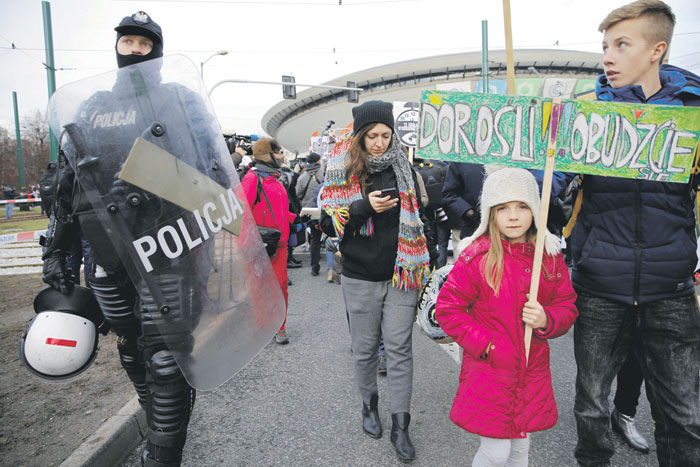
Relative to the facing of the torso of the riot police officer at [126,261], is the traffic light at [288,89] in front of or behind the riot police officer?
behind

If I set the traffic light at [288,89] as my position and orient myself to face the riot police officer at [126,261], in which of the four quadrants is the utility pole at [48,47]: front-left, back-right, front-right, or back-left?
front-right

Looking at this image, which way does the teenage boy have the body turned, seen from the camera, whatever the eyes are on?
toward the camera

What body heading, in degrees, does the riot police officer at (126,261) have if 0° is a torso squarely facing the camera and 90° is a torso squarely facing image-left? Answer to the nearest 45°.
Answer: approximately 0°

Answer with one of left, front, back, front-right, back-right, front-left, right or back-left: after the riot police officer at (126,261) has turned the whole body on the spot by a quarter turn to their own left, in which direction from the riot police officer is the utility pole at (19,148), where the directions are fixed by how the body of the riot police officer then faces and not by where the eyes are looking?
left

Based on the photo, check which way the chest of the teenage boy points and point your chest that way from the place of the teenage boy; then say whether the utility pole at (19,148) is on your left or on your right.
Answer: on your right

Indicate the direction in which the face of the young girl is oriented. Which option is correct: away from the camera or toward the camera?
toward the camera

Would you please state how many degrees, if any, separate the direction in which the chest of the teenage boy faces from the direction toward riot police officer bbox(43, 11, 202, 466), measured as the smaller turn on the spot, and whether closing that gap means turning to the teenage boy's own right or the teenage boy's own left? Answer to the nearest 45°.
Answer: approximately 45° to the teenage boy's own right

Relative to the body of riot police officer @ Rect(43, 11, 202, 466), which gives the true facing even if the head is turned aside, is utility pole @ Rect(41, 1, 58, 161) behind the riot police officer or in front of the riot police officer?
behind

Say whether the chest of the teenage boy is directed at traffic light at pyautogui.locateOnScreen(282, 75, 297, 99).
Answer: no

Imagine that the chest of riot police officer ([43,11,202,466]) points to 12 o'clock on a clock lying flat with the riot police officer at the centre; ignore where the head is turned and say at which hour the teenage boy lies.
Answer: The teenage boy is roughly at 10 o'clock from the riot police officer.

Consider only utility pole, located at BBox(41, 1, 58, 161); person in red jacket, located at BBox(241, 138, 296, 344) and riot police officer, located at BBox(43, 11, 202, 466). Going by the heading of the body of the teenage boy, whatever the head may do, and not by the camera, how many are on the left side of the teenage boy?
0
